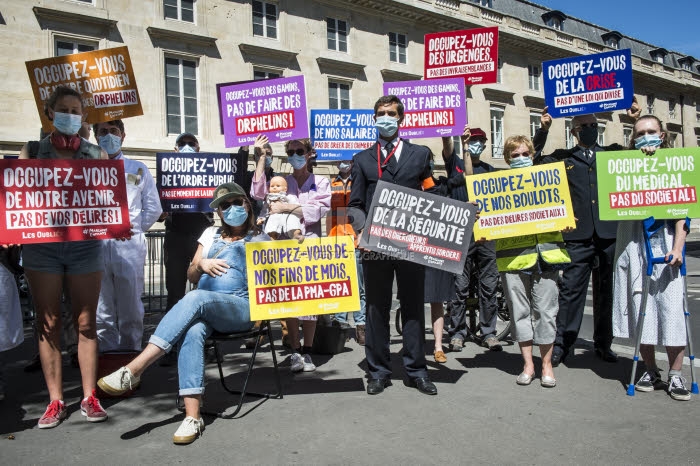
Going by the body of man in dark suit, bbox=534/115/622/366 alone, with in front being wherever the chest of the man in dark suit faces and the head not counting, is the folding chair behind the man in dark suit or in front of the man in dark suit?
in front

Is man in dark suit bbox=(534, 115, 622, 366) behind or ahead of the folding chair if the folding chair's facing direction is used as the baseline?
behind

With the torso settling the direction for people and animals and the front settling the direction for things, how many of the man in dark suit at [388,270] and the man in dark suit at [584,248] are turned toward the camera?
2

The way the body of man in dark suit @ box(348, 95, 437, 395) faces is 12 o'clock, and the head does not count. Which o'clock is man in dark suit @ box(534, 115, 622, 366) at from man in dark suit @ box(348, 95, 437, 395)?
man in dark suit @ box(534, 115, 622, 366) is roughly at 8 o'clock from man in dark suit @ box(348, 95, 437, 395).

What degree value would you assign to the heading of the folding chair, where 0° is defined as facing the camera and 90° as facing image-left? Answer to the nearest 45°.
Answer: approximately 45°

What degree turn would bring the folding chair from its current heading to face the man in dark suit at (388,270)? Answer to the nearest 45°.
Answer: approximately 135° to its left

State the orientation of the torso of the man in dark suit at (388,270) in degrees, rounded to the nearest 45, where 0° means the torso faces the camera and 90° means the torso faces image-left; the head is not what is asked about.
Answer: approximately 0°

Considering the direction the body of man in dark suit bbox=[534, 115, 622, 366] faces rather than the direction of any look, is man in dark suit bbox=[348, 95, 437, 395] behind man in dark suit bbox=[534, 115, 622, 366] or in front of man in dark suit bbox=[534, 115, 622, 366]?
in front

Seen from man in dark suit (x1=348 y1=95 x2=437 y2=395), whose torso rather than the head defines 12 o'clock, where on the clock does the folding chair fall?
The folding chair is roughly at 2 o'clock from the man in dark suit.
